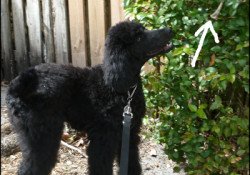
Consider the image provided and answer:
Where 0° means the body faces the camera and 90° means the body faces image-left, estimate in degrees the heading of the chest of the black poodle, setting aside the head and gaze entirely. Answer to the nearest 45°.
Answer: approximately 270°
